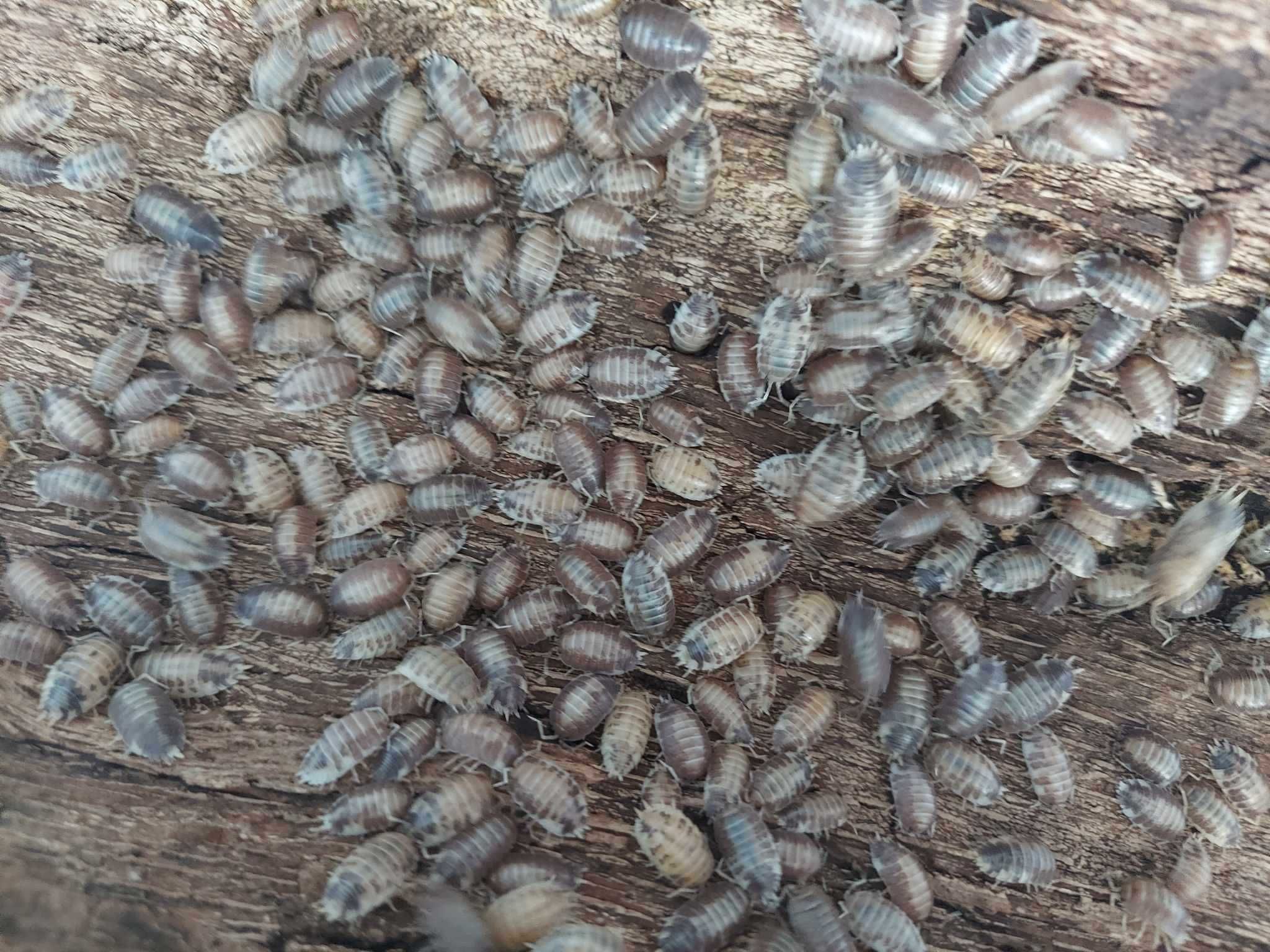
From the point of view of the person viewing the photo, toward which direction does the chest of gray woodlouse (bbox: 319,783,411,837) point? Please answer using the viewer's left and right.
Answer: facing away from the viewer and to the right of the viewer

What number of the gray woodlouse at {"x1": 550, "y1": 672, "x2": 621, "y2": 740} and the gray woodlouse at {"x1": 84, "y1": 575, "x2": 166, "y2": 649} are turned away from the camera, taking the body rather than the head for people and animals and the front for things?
0

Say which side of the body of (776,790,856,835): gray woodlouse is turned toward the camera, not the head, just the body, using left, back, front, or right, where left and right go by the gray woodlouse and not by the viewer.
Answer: right
